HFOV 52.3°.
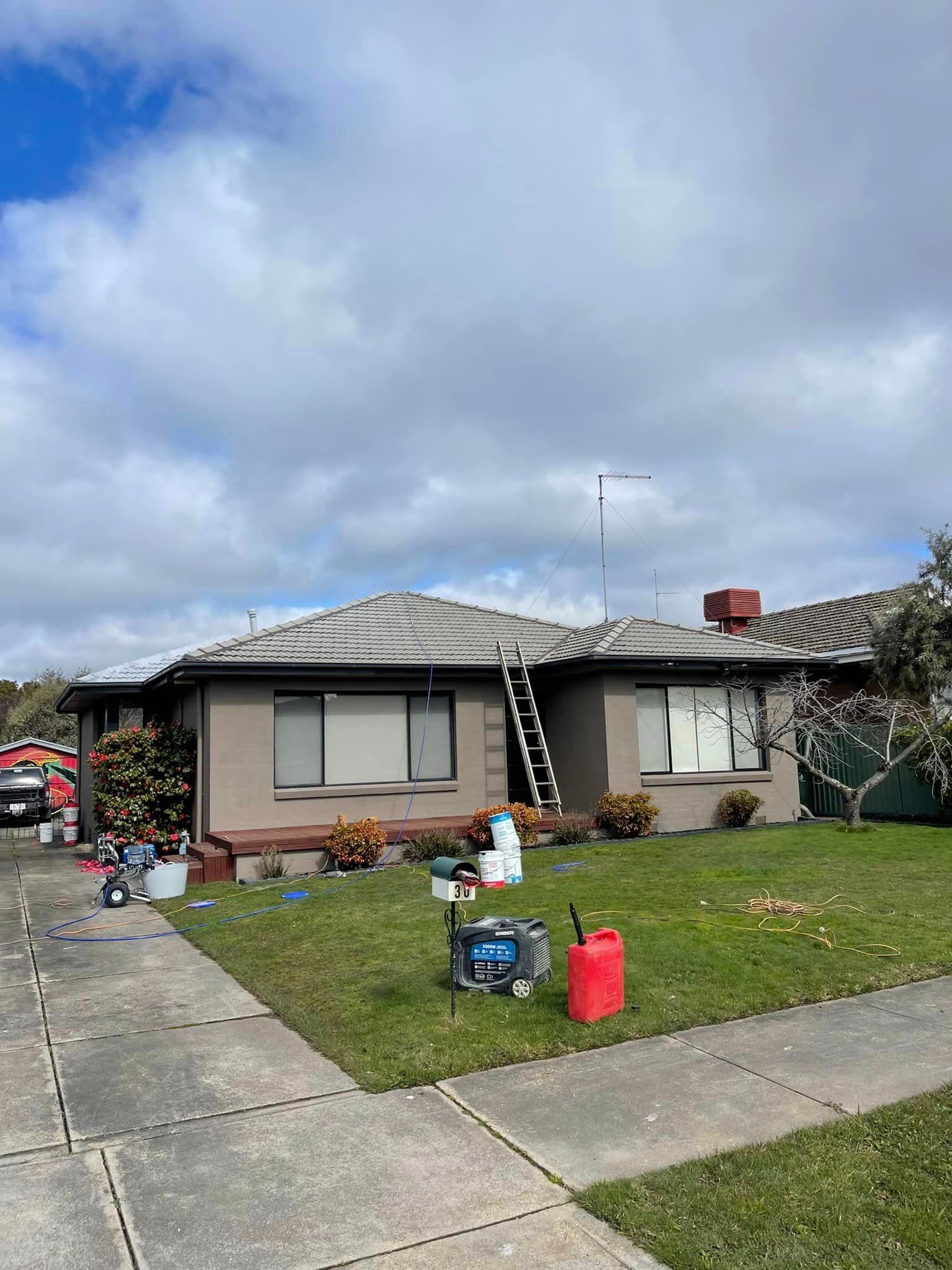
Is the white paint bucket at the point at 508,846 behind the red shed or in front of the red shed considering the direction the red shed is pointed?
in front

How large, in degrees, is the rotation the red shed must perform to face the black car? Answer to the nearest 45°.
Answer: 0° — it already faces it

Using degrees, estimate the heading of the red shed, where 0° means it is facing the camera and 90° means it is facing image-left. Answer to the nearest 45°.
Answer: approximately 0°

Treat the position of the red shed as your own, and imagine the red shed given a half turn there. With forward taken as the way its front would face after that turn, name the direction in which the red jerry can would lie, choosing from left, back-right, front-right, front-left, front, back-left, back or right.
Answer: back
